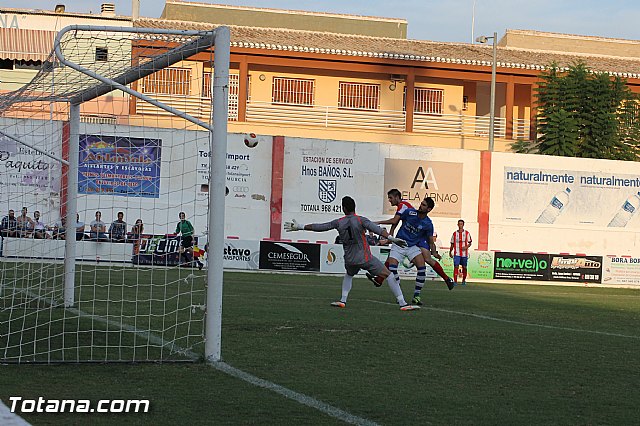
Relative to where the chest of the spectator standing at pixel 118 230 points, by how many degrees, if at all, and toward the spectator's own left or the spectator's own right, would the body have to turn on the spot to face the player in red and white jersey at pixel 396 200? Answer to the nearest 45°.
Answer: approximately 45° to the spectator's own left

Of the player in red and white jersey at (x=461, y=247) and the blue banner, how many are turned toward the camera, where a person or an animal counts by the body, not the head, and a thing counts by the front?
2

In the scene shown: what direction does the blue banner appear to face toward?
toward the camera

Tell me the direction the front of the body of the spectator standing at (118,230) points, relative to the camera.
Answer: toward the camera

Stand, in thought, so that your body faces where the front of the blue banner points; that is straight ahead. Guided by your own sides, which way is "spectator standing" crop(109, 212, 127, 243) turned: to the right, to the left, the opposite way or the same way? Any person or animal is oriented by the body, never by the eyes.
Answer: the same way

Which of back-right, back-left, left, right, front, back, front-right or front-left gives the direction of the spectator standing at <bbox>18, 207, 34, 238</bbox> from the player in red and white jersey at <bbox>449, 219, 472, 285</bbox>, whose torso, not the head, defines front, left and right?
front-right

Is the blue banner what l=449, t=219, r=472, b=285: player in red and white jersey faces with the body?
no

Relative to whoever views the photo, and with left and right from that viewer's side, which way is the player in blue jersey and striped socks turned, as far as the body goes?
facing the viewer and to the left of the viewer

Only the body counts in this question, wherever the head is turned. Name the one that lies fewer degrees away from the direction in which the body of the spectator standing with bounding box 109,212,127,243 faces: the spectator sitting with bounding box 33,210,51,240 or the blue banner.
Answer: the spectator sitting

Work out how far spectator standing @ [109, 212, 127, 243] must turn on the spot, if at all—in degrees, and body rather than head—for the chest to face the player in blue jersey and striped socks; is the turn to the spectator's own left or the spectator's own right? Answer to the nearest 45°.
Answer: approximately 45° to the spectator's own left

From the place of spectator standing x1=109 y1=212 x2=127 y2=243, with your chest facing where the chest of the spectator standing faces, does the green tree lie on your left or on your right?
on your left
